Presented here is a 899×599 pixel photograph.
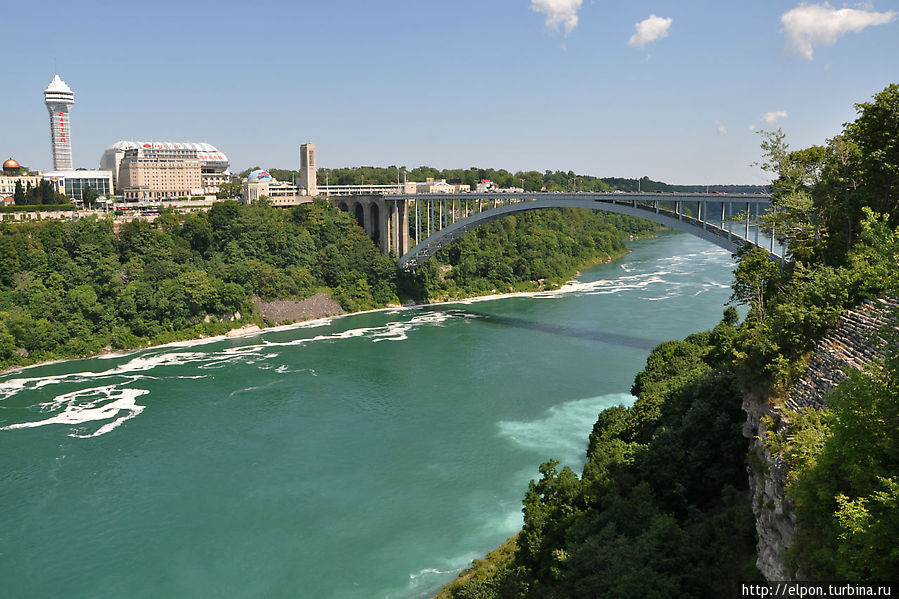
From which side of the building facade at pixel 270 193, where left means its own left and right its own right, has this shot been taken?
front

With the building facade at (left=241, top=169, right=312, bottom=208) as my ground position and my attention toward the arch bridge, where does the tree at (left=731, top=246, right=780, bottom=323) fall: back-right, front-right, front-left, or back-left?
front-right

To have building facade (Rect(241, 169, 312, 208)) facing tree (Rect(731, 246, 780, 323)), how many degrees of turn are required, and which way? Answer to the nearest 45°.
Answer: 0° — it already faces it

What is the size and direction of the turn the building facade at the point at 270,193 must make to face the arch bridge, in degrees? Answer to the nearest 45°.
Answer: approximately 45° to its left

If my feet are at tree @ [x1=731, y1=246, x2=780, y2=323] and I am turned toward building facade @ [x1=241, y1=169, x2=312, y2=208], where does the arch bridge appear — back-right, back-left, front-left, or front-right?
front-right

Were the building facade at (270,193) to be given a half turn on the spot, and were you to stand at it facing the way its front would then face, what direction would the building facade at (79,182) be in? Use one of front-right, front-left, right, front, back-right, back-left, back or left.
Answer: front-left
